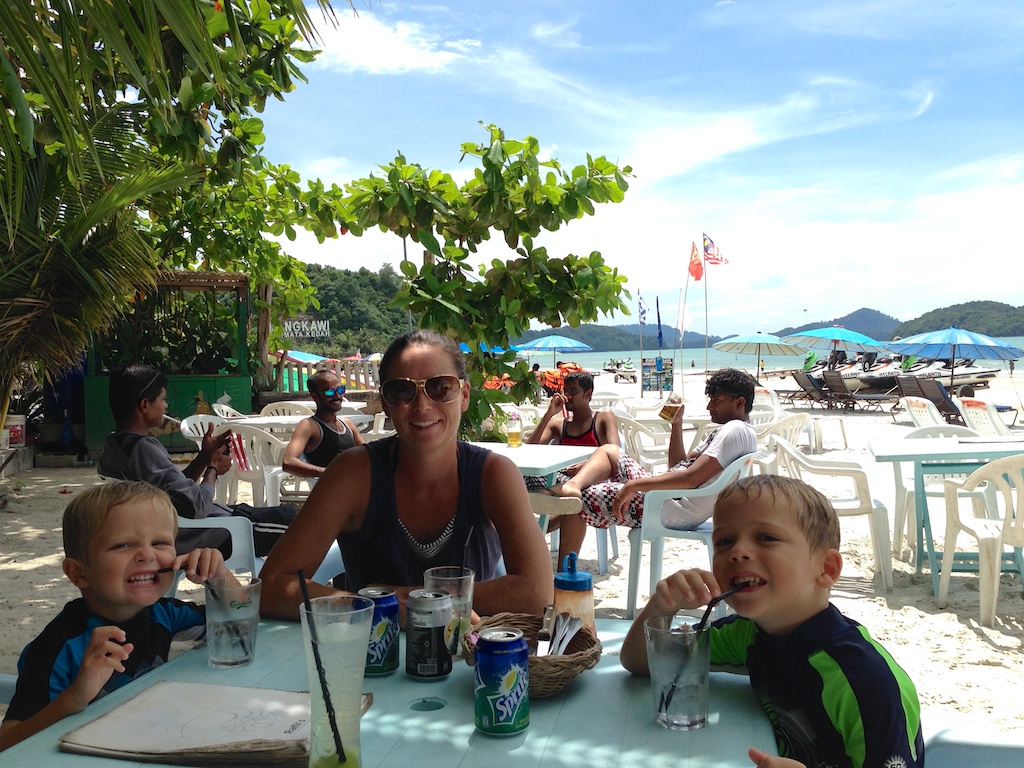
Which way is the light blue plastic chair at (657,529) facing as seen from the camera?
to the viewer's left

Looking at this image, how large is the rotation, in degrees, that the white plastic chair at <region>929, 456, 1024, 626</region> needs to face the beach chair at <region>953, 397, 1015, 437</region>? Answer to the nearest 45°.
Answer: approximately 45° to its right

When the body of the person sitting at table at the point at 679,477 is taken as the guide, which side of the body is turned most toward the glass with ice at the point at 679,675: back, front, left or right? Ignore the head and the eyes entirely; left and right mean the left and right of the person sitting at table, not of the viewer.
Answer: left

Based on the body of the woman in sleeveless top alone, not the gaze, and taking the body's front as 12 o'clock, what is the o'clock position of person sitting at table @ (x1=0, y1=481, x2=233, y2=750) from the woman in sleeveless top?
The person sitting at table is roughly at 2 o'clock from the woman in sleeveless top.

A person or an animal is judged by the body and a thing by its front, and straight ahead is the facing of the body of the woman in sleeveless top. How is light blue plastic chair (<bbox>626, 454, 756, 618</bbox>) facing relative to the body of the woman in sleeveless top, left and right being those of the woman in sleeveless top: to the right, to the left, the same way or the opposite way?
to the right

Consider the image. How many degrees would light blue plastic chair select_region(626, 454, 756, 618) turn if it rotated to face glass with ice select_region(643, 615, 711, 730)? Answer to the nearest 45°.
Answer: approximately 90° to its left

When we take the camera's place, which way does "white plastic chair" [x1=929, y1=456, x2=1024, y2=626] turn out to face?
facing away from the viewer and to the left of the viewer

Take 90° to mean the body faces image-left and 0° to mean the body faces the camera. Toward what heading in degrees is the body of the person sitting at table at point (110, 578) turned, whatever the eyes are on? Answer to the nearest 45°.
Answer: approximately 315°

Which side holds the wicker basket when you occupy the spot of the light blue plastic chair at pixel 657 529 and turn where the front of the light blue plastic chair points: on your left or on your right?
on your left

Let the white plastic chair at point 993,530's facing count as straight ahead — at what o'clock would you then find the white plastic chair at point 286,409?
the white plastic chair at point 286,409 is roughly at 11 o'clock from the white plastic chair at point 993,530.
